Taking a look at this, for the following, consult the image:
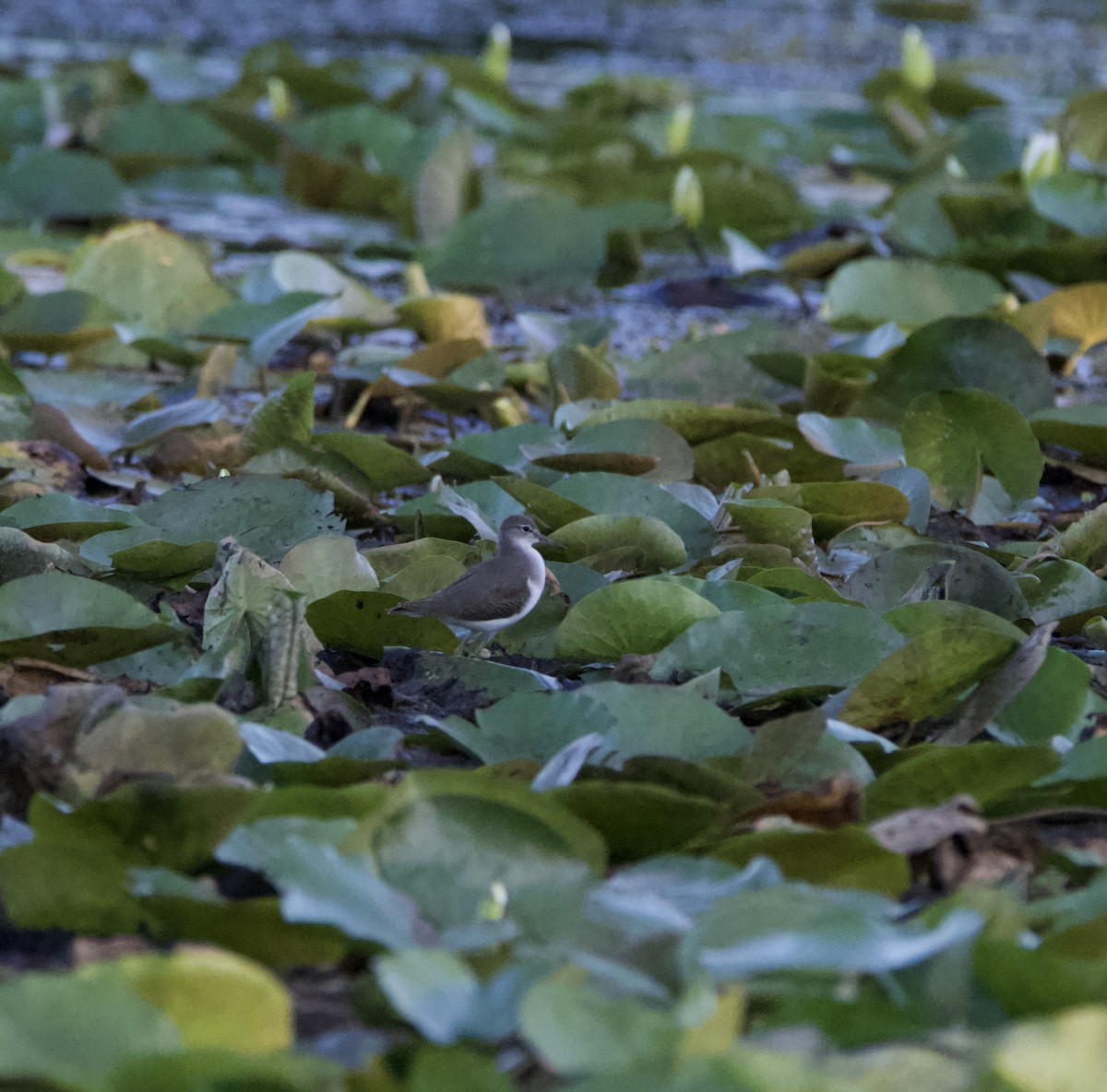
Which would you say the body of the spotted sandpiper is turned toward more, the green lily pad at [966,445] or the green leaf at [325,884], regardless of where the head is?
the green lily pad

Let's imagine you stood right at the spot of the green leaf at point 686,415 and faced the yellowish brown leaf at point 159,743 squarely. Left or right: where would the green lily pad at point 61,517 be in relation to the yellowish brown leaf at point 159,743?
right

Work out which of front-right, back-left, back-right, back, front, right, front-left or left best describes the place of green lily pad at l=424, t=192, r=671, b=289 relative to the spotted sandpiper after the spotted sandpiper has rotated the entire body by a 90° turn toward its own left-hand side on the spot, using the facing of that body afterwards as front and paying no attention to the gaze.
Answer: front

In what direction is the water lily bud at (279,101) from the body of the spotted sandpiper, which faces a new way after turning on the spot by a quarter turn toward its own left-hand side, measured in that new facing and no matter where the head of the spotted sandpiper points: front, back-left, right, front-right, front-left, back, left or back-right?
front

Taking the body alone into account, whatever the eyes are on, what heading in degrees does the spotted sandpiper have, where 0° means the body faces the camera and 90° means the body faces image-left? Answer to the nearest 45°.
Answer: approximately 270°

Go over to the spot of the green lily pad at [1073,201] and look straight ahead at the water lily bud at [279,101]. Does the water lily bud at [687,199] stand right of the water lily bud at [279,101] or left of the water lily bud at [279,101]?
left

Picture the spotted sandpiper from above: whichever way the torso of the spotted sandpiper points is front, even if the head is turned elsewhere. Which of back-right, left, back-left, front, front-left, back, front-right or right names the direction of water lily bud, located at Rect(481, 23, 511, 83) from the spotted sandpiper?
left

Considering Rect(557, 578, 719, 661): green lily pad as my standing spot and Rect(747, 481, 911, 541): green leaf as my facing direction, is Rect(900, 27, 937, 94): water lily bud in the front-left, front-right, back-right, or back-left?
front-left

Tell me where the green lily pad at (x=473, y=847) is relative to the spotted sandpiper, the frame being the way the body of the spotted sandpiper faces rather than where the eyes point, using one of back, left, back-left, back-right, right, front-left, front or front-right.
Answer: right

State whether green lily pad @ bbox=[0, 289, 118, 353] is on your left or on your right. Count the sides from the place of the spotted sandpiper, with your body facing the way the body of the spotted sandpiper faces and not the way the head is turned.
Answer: on your left

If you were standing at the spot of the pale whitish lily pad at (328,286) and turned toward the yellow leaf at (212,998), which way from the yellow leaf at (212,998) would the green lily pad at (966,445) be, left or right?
left

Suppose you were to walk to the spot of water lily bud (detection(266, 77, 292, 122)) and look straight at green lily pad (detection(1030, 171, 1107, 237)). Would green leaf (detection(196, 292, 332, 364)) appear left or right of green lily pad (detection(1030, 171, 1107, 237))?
right

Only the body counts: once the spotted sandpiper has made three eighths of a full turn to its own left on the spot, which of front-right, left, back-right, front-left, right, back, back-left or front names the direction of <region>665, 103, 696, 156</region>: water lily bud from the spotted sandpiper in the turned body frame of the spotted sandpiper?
front-right

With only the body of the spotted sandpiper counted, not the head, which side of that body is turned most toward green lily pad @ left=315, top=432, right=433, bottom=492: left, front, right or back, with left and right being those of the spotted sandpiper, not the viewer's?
left

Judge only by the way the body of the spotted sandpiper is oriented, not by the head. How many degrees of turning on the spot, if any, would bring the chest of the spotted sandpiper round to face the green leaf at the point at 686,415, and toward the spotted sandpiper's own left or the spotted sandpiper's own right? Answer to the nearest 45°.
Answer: approximately 90° to the spotted sandpiper's own left

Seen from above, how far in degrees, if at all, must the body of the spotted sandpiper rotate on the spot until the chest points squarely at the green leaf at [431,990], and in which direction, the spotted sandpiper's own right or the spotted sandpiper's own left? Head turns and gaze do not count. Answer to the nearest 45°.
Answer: approximately 90° to the spotted sandpiper's own right
